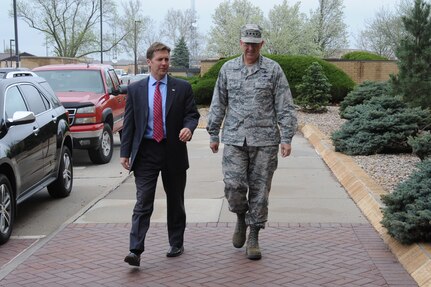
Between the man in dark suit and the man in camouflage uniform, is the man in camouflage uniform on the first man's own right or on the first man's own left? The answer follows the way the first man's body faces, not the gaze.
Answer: on the first man's own left

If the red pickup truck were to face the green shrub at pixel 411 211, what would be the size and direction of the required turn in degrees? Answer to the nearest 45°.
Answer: approximately 45° to its left

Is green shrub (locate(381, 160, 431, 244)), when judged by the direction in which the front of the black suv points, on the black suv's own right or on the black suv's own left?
on the black suv's own left

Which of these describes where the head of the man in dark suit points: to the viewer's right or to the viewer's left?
to the viewer's right

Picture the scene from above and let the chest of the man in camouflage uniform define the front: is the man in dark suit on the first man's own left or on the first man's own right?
on the first man's own right

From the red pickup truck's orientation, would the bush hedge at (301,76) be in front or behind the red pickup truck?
behind

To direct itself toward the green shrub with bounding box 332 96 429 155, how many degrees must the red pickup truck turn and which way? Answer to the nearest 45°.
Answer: approximately 90° to its left

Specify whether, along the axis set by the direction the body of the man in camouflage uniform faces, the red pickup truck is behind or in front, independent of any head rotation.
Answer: behind

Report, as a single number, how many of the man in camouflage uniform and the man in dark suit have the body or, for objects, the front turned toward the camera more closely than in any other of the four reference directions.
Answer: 2
